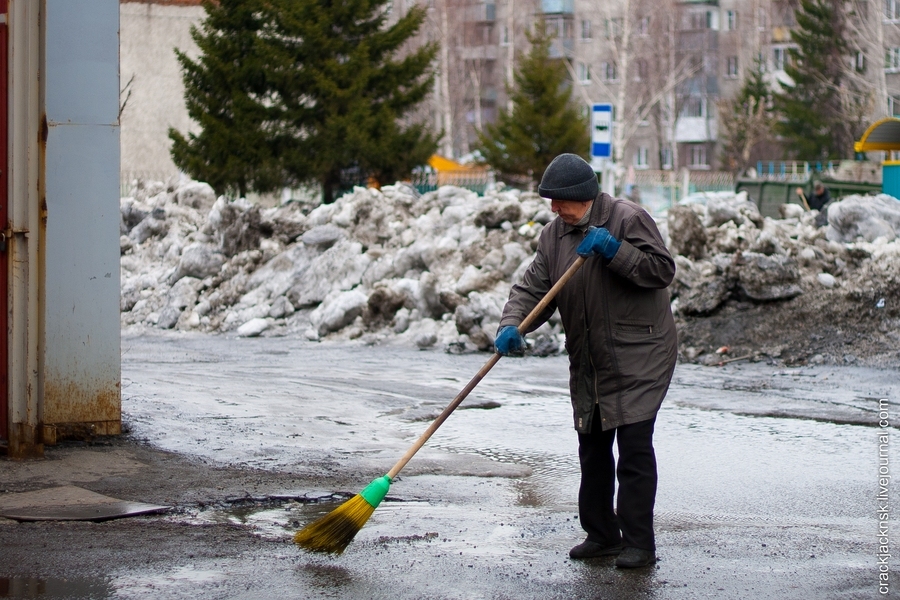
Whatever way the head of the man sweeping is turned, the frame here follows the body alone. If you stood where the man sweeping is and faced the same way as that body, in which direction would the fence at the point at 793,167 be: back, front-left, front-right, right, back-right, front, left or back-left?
back-right

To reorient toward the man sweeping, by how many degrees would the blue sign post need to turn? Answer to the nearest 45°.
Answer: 0° — it already faces them

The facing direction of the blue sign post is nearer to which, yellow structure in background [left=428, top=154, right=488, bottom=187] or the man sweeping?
the man sweeping

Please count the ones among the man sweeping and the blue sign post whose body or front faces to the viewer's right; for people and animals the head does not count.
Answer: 0

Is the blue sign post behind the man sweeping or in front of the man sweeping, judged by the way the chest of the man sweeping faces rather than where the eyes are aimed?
behind

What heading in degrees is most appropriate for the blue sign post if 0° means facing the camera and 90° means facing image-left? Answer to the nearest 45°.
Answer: approximately 0°

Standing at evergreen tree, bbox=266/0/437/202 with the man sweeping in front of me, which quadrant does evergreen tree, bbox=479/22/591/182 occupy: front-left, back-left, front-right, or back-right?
back-left

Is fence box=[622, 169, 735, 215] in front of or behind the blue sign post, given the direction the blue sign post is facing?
behind

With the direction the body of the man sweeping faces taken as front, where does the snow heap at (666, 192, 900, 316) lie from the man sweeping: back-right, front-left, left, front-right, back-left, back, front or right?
back-right

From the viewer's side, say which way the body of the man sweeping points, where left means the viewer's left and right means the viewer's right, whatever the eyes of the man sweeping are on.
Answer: facing the viewer and to the left of the viewer
